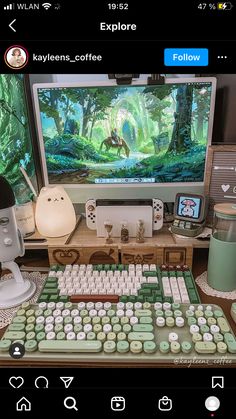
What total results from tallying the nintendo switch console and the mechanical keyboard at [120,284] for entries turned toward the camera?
2

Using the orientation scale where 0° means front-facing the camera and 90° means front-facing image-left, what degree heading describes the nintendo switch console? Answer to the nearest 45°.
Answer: approximately 0°
